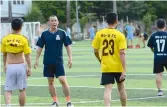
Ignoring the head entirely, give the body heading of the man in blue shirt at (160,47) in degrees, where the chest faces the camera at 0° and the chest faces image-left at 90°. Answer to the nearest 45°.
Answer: approximately 180°

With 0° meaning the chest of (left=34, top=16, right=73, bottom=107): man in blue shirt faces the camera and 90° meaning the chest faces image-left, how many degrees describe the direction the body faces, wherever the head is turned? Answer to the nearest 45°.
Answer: approximately 0°
